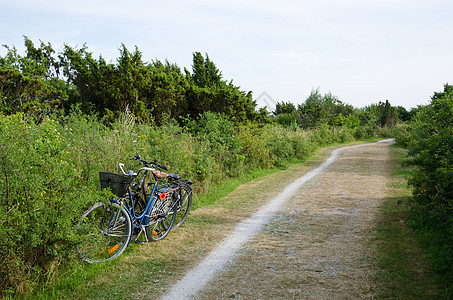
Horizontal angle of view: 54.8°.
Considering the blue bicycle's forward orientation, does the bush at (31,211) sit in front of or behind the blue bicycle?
in front

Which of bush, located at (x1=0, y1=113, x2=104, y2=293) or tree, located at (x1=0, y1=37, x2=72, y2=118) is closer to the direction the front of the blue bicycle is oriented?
the bush

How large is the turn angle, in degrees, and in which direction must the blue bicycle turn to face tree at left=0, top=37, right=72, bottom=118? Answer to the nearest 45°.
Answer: approximately 135° to its right

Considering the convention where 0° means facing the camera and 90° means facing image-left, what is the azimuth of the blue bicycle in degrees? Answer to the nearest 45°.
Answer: approximately 45°
